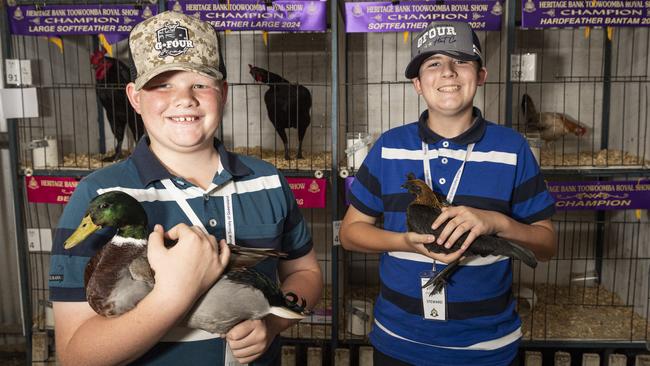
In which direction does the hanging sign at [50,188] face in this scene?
toward the camera

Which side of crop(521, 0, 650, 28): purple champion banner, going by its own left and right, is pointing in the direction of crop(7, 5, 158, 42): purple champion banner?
right

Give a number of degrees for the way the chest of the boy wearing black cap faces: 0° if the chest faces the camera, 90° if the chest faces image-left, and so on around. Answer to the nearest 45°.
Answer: approximately 0°

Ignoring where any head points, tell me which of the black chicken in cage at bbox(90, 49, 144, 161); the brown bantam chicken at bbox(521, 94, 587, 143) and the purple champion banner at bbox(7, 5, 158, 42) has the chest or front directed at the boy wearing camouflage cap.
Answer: the purple champion banner

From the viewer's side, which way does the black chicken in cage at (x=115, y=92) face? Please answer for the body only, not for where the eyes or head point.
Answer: to the viewer's left

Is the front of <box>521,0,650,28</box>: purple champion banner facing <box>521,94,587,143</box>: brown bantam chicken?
no

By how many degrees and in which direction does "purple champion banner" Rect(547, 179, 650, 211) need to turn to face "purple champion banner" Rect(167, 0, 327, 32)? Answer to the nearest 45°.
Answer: approximately 45° to its right

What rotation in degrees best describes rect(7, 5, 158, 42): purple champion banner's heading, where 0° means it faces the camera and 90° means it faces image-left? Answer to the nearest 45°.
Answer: approximately 0°

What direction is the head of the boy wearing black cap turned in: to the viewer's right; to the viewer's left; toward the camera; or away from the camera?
toward the camera

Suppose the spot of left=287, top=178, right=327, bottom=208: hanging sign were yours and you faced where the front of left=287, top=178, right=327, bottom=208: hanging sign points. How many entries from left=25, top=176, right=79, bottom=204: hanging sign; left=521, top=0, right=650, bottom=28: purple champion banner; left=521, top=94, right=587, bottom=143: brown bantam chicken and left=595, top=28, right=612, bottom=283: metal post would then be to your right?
1

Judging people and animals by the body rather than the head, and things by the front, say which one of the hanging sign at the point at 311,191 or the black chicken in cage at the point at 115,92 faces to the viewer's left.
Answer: the black chicken in cage

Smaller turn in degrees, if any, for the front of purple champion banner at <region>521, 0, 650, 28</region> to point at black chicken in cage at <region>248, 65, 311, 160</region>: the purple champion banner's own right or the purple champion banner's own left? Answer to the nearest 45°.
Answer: approximately 90° to the purple champion banner's own right

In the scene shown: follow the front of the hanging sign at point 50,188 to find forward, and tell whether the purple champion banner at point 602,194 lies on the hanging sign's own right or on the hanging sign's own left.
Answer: on the hanging sign's own left

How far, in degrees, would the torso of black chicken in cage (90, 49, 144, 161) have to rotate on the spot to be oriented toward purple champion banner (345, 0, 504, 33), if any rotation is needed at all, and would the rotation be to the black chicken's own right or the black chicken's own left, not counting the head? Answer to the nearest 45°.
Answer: approximately 135° to the black chicken's own left

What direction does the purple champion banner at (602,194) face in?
toward the camera

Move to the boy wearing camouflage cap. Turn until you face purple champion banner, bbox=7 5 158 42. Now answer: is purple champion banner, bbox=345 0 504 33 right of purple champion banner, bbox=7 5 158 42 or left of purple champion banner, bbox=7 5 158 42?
right

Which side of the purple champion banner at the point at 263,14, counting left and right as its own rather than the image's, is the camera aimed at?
front
